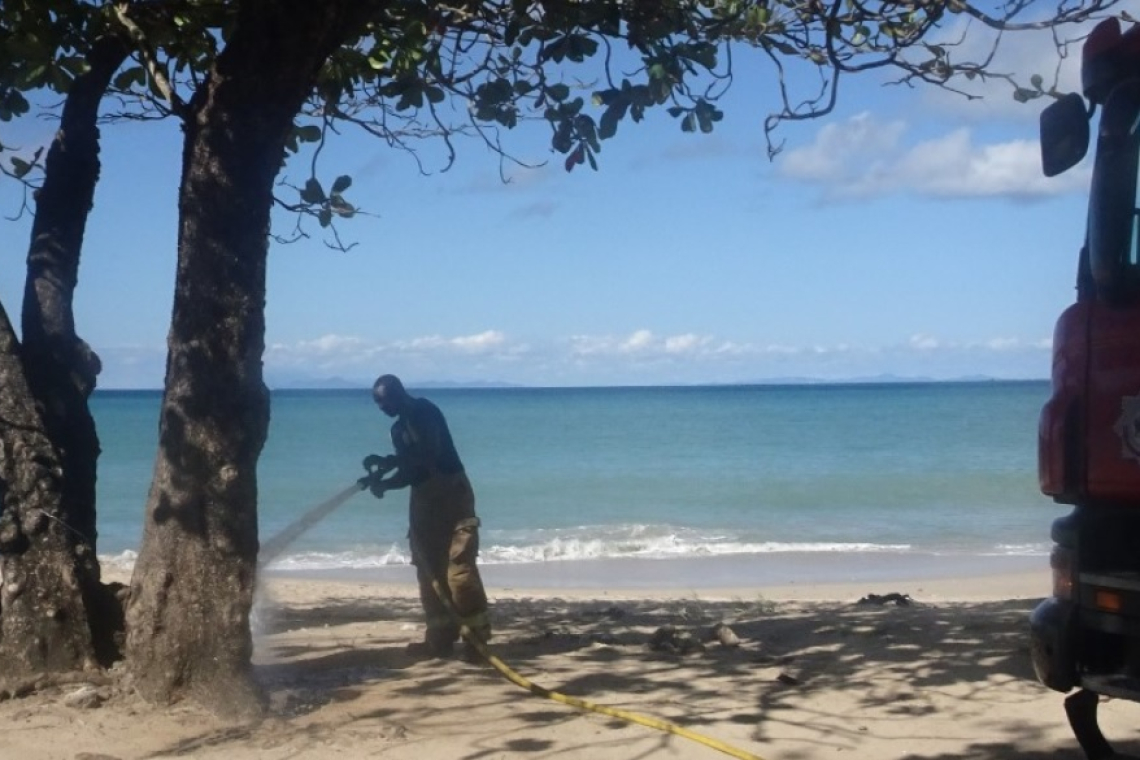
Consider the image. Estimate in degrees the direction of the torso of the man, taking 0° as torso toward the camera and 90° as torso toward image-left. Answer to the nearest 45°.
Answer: approximately 90°

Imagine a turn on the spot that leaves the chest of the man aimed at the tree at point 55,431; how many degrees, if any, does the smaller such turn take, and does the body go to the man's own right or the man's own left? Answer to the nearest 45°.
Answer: approximately 45° to the man's own left
